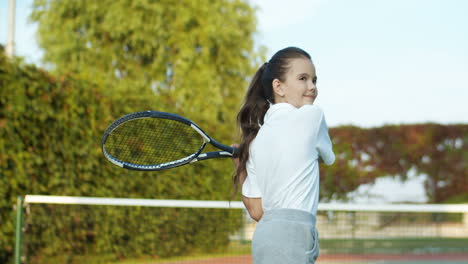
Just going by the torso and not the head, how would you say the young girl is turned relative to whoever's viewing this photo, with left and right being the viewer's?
facing away from the viewer and to the right of the viewer

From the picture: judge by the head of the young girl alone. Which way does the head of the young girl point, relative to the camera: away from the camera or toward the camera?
toward the camera

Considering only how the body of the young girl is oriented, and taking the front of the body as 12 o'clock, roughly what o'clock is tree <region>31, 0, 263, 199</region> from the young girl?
The tree is roughly at 10 o'clock from the young girl.
